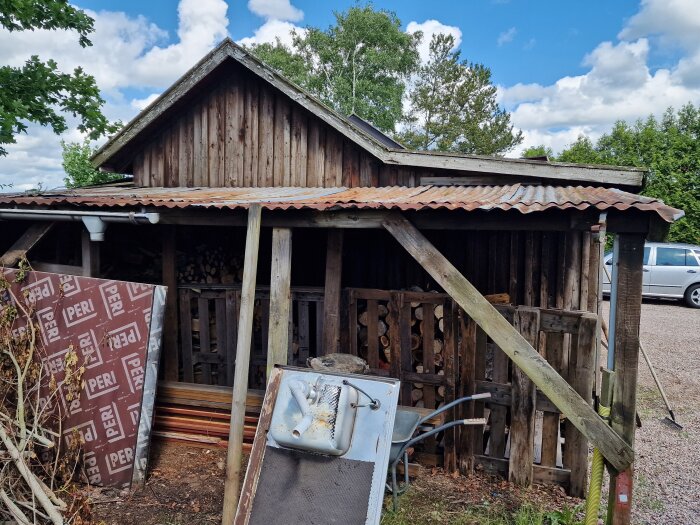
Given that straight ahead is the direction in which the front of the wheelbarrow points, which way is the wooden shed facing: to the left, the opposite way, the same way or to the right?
to the left

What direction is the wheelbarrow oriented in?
to the viewer's left

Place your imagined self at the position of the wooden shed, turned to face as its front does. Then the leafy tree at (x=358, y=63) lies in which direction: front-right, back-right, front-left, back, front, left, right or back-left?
back

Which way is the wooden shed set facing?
toward the camera

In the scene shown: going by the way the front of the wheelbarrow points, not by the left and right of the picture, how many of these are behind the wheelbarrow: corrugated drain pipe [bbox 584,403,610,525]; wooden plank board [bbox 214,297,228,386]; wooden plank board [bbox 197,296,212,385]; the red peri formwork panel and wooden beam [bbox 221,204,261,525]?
1

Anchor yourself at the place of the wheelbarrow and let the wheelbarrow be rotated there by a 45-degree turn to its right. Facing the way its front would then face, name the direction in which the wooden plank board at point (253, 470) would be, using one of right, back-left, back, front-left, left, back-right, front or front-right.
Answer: left

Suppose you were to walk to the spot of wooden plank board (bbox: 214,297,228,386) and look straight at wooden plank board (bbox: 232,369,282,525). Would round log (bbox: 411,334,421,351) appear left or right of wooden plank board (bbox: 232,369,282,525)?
left

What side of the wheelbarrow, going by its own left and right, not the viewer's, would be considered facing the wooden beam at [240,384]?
front

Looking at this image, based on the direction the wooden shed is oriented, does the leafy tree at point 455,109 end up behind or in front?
behind

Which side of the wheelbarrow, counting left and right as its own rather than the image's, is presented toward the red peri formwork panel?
front

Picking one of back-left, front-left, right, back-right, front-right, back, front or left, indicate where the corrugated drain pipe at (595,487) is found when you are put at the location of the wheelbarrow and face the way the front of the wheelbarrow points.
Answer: back

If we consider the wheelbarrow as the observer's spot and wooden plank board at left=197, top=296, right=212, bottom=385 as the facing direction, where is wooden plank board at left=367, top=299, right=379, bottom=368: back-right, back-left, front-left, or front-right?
front-right

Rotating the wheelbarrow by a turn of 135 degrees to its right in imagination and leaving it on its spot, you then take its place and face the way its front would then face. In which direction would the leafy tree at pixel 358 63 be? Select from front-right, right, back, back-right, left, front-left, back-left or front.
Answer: front-left

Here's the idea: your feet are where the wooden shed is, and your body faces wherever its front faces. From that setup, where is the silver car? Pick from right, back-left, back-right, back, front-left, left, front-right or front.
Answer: back-left

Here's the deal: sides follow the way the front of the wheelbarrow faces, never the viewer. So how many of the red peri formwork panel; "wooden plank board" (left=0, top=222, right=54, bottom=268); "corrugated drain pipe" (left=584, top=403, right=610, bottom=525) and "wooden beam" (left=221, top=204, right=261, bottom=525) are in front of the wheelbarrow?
3

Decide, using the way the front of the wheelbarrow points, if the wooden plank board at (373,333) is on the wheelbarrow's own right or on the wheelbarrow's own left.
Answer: on the wheelbarrow's own right

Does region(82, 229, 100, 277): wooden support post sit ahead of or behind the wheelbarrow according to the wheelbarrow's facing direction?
ahead
